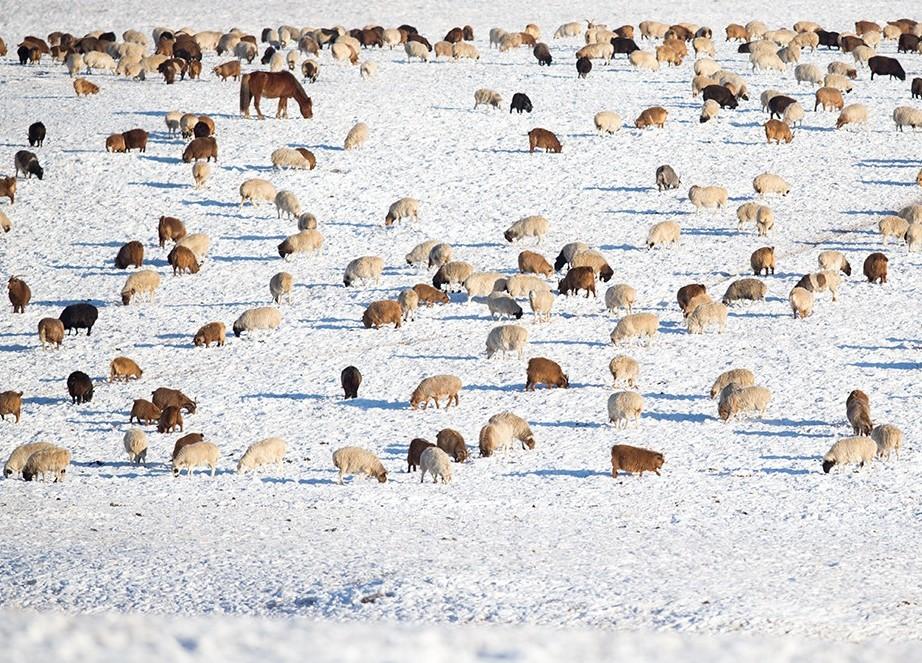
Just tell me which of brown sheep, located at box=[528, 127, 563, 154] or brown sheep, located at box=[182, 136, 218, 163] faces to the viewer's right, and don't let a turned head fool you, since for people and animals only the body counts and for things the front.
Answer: brown sheep, located at box=[528, 127, 563, 154]

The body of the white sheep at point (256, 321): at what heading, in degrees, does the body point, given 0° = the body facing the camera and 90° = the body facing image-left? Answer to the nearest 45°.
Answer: approximately 90°

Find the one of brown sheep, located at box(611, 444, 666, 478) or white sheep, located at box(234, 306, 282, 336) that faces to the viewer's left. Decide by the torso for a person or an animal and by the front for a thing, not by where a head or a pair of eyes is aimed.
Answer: the white sheep

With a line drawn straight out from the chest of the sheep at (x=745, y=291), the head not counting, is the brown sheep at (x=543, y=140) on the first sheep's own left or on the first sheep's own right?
on the first sheep's own right

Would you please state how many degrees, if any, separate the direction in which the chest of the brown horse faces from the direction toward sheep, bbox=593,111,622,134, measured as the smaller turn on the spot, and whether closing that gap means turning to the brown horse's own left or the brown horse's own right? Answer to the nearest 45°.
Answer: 0° — it already faces it

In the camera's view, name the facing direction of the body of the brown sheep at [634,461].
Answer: to the viewer's right

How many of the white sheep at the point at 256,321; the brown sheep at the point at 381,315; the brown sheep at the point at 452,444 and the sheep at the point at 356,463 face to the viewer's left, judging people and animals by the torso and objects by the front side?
2

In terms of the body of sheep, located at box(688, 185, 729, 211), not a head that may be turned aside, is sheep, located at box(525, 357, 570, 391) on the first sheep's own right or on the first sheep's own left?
on the first sheep's own left

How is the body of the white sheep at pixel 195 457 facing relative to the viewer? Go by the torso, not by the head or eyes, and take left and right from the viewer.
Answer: facing to the left of the viewer

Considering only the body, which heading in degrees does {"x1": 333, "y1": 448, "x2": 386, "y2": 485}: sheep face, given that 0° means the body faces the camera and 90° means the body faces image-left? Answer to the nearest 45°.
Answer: approximately 270°

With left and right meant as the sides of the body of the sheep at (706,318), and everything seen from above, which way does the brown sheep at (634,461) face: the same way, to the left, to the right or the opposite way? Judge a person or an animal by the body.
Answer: the opposite way

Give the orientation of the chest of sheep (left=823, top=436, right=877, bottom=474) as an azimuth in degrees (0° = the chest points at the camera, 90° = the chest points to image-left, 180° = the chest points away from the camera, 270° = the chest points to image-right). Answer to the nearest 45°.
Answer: approximately 90°
